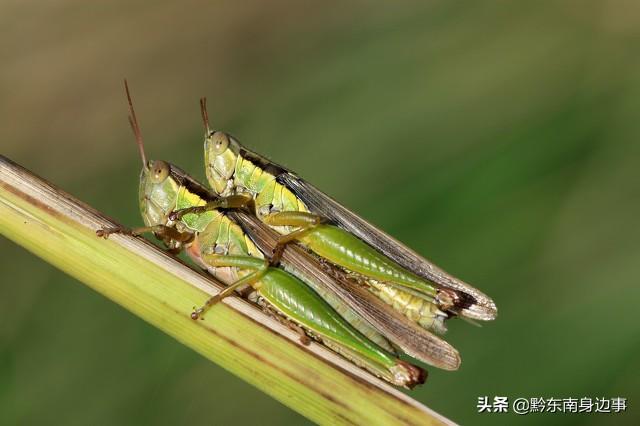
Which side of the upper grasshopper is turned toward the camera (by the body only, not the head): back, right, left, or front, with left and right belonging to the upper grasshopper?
left

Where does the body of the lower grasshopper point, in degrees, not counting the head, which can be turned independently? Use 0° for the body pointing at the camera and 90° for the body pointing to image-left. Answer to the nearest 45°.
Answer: approximately 90°
